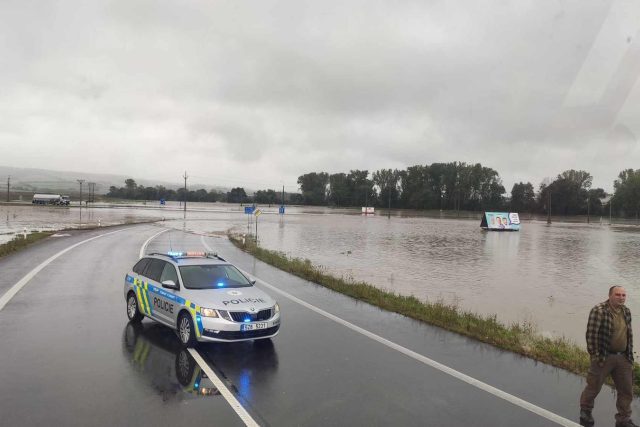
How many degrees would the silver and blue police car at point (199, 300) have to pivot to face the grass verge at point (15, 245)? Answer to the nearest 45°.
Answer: approximately 180°

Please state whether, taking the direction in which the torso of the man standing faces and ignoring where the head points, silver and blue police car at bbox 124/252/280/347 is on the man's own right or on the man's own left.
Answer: on the man's own right

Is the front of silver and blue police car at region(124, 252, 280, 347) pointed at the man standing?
yes

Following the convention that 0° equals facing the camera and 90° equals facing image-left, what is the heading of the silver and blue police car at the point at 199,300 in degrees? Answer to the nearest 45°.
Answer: approximately 315°

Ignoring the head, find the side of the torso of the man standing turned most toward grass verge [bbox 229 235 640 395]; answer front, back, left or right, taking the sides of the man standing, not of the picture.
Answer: back
